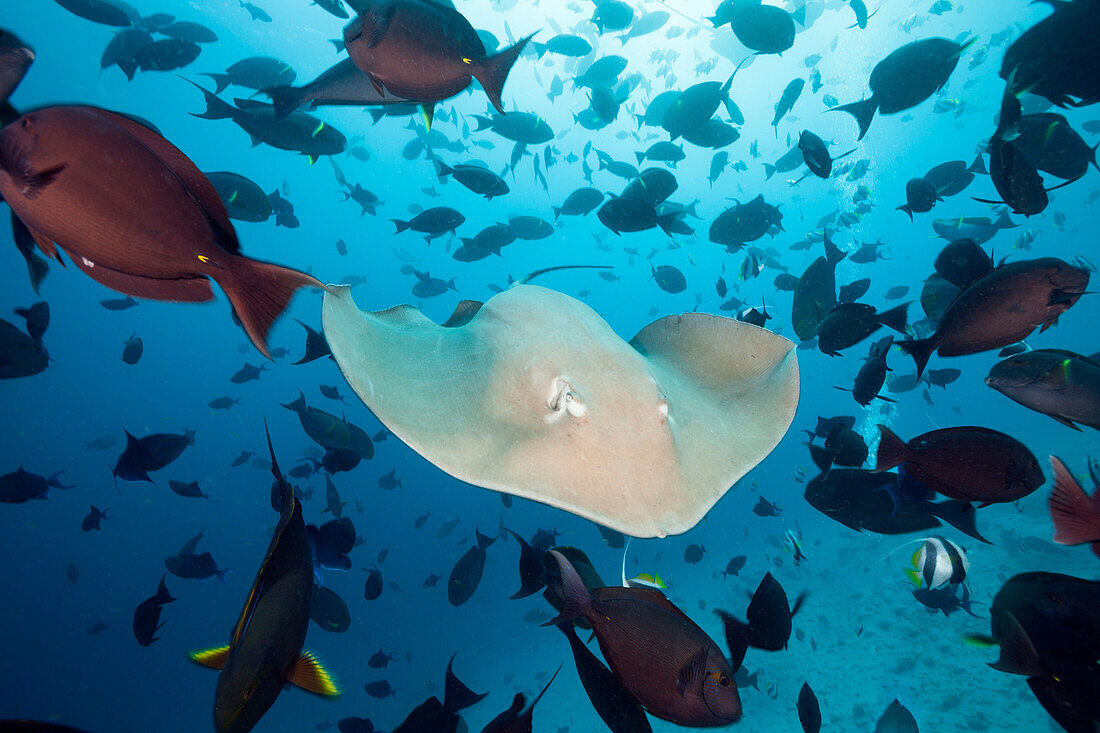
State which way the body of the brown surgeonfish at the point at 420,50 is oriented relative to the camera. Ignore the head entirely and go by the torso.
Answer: to the viewer's left

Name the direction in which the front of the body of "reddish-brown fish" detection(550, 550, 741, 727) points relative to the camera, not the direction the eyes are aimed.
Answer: to the viewer's right

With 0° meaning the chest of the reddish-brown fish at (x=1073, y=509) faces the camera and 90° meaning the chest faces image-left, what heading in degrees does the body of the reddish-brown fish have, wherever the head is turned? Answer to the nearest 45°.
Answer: approximately 270°

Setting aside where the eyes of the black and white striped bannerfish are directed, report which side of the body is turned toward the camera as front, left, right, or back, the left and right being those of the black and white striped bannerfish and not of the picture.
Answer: right

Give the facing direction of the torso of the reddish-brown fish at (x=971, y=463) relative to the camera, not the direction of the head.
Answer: to the viewer's right

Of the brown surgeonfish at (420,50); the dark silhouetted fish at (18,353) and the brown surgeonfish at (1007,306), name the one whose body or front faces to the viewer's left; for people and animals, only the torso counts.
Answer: the brown surgeonfish at (420,50)
